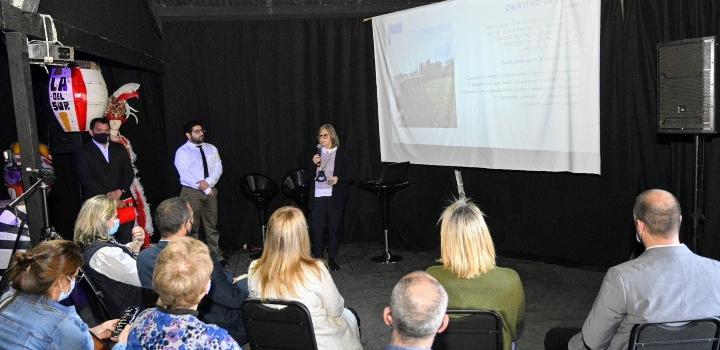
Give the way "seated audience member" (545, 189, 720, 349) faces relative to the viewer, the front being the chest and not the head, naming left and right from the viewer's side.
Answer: facing away from the viewer and to the left of the viewer

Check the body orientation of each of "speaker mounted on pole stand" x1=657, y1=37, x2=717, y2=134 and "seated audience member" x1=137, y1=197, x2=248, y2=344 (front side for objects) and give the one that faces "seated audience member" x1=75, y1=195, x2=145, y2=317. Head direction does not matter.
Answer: the speaker mounted on pole stand

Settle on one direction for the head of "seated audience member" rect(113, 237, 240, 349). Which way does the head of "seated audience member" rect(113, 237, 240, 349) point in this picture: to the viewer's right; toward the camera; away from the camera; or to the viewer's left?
away from the camera

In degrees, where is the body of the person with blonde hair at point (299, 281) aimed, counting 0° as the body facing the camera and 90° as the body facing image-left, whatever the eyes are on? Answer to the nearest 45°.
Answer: approximately 180°

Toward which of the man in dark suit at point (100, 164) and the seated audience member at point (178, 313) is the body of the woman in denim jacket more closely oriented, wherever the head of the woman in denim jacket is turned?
the man in dark suit

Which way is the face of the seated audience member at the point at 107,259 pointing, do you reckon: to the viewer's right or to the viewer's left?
to the viewer's right

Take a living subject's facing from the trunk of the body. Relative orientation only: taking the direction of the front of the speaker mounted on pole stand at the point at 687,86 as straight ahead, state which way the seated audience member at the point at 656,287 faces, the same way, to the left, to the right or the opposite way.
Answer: to the right

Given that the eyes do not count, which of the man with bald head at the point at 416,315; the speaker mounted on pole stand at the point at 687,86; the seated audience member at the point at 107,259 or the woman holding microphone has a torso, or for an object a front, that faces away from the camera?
the man with bald head

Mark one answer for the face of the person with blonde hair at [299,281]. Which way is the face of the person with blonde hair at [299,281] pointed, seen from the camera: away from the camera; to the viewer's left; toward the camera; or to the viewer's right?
away from the camera

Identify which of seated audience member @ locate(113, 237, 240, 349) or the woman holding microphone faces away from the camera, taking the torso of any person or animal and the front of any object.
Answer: the seated audience member

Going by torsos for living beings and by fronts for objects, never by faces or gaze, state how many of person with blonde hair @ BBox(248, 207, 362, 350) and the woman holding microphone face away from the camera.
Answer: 1
